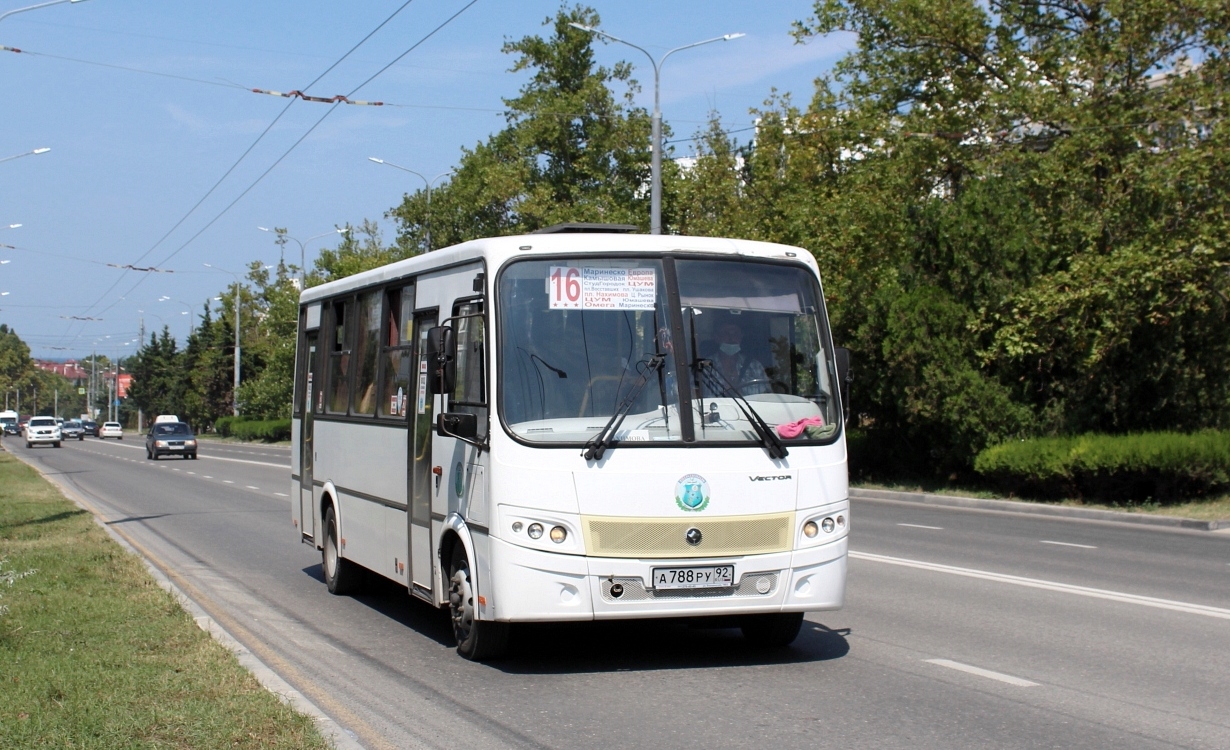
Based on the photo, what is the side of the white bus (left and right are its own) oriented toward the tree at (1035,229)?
left

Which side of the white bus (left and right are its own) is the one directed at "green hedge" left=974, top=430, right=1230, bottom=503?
left

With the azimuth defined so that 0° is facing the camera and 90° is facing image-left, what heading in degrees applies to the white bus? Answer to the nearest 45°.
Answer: approximately 315°

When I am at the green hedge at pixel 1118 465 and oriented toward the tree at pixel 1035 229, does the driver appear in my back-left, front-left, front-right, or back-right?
back-left
